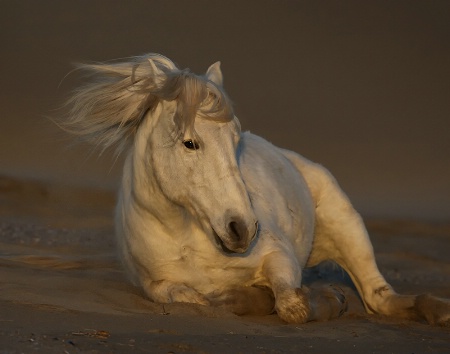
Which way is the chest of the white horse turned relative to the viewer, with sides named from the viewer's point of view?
facing the viewer and to the left of the viewer
